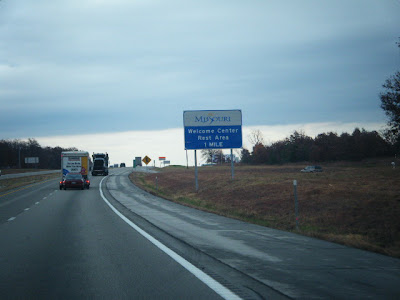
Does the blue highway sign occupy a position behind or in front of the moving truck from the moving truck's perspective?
behind

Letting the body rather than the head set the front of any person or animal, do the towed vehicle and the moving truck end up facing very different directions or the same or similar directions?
same or similar directions

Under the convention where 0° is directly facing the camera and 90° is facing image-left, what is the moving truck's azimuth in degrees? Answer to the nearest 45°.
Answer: approximately 180°

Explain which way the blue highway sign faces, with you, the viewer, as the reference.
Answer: facing the viewer

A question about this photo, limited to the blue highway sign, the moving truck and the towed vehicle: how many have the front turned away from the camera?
2

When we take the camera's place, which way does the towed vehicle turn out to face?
facing away from the viewer

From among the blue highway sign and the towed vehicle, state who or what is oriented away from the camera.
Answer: the towed vehicle

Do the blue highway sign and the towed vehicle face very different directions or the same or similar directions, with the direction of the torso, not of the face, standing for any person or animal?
very different directions

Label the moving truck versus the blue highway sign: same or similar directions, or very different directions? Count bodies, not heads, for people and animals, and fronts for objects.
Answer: very different directions
